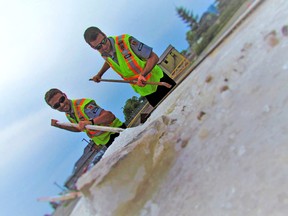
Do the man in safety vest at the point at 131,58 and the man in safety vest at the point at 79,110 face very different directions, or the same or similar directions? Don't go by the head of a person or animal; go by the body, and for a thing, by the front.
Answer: same or similar directions

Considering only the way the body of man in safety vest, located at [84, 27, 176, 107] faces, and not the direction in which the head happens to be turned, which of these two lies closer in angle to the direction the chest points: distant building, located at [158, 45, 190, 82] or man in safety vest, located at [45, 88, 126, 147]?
the man in safety vest

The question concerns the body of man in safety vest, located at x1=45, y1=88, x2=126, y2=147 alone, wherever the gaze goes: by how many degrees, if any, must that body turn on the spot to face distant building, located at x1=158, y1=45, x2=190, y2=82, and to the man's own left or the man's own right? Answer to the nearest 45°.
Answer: approximately 135° to the man's own left

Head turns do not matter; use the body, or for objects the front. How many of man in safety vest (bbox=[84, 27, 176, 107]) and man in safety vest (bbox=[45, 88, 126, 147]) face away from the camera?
0

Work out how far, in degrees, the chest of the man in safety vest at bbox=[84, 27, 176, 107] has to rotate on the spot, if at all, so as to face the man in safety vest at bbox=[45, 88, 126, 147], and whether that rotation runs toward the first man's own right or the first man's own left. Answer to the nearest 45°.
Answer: approximately 45° to the first man's own right

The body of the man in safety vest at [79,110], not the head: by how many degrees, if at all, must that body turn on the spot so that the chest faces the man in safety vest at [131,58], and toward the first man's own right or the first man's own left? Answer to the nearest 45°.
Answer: approximately 135° to the first man's own left

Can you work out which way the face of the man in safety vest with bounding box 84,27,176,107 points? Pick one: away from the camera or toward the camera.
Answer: toward the camera

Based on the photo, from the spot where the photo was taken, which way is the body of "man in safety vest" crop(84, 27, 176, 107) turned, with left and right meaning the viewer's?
facing the viewer and to the left of the viewer

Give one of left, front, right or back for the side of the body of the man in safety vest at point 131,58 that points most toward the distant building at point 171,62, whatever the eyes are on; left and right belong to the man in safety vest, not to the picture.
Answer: back
